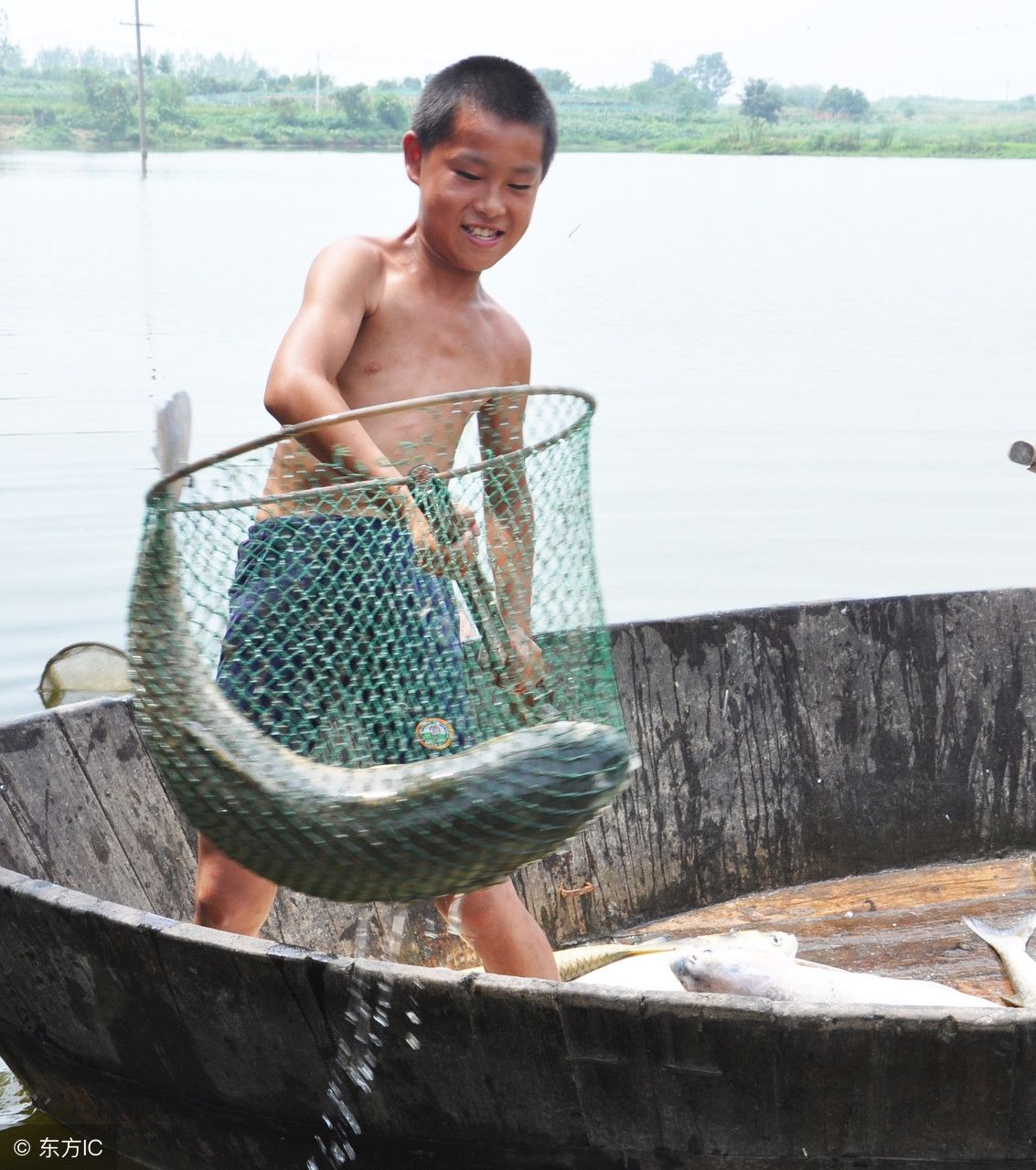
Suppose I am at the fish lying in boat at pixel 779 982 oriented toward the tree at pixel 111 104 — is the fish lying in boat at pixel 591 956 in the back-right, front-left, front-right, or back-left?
front-left

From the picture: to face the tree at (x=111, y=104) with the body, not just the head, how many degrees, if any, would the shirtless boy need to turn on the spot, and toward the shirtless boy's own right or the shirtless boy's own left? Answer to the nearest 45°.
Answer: approximately 135° to the shirtless boy's own left

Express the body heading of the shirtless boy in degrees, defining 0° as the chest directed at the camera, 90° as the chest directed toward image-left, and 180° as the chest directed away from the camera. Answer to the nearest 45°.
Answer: approximately 315°

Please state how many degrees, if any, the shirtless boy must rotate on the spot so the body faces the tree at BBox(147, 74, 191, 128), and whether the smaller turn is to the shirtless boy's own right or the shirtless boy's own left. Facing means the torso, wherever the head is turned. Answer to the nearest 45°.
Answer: approximately 135° to the shirtless boy's own left
